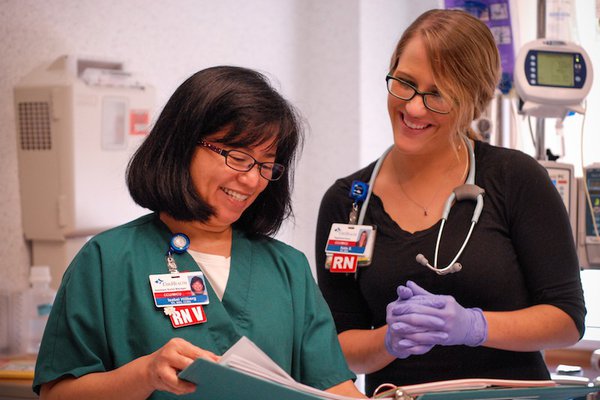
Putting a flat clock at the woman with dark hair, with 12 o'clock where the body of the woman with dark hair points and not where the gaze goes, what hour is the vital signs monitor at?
The vital signs monitor is roughly at 9 o'clock from the woman with dark hair.

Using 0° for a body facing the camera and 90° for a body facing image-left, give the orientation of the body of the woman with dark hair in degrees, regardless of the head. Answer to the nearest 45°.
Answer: approximately 315°

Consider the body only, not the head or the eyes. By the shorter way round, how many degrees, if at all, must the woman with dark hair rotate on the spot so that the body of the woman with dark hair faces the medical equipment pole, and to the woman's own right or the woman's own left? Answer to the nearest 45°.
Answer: approximately 90° to the woman's own left

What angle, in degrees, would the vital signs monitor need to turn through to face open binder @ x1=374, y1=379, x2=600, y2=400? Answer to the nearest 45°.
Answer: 0° — it already faces it

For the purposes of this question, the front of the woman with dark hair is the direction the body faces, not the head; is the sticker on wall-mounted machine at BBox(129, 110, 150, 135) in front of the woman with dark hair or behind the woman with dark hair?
behind

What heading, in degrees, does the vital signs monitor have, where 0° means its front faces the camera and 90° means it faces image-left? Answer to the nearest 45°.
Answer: approximately 0°

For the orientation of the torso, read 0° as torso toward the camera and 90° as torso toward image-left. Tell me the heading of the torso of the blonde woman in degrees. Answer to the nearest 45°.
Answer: approximately 45°
